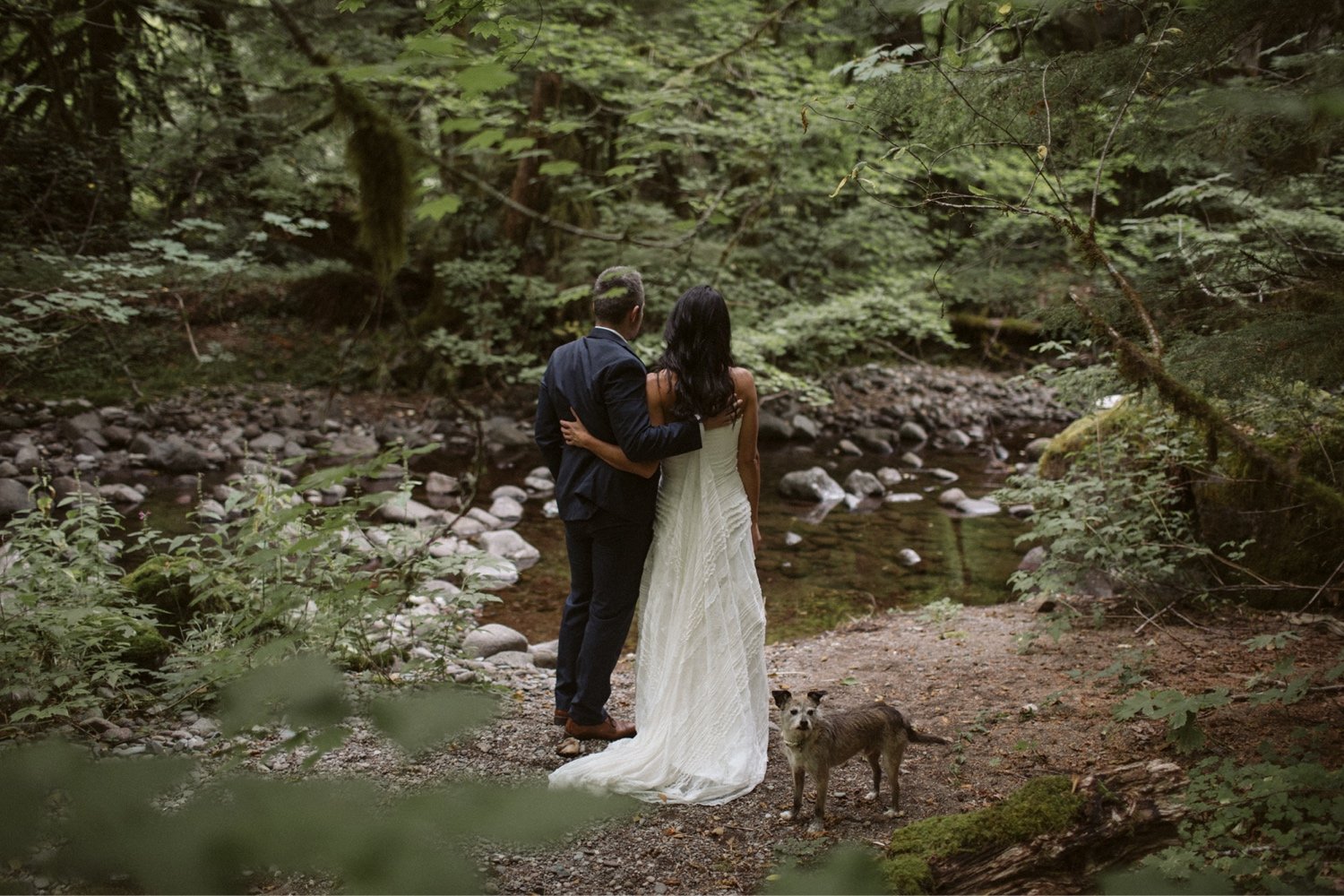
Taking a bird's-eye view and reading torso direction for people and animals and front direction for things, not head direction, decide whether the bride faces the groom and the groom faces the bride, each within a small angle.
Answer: no

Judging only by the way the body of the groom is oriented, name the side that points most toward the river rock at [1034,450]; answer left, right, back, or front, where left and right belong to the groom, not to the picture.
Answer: front

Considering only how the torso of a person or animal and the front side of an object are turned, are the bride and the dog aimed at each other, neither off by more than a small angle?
no

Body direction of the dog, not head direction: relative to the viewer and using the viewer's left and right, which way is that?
facing the viewer and to the left of the viewer

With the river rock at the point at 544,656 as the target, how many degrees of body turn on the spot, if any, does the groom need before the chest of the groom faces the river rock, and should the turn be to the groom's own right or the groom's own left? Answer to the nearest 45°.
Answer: approximately 45° to the groom's own left

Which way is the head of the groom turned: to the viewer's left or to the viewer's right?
to the viewer's right

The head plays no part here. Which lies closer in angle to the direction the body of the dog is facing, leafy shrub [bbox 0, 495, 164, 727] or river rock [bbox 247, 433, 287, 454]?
the leafy shrub

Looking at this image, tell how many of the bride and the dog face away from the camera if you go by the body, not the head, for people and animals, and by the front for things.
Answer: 1

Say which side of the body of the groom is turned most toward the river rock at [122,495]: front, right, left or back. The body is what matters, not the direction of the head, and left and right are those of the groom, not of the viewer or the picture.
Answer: left

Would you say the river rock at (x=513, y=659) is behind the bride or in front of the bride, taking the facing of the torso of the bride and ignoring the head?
in front

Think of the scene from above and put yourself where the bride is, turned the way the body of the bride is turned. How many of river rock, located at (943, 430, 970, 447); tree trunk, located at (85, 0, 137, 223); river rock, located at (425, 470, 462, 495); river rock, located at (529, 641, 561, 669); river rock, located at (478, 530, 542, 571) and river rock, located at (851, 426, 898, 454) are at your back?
0

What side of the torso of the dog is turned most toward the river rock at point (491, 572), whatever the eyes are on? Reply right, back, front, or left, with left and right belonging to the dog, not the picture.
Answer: right

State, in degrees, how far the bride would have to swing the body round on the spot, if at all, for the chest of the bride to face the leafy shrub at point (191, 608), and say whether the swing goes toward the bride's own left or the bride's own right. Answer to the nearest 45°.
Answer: approximately 90° to the bride's own left

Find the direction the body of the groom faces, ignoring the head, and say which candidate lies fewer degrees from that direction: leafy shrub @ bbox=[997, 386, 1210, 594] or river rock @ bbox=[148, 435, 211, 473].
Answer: the leafy shrub

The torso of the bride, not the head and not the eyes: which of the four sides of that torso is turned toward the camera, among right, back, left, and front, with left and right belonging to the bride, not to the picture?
back

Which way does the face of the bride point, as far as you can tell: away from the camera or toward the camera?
away from the camera

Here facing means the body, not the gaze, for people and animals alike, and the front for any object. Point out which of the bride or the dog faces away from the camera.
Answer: the bride

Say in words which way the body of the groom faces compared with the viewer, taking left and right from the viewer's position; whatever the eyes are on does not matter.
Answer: facing away from the viewer and to the right of the viewer
